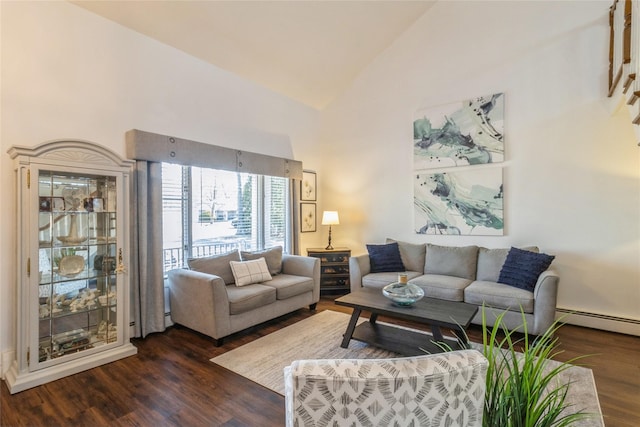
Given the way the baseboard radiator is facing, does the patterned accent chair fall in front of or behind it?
in front

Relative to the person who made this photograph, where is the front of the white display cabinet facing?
facing the viewer and to the right of the viewer

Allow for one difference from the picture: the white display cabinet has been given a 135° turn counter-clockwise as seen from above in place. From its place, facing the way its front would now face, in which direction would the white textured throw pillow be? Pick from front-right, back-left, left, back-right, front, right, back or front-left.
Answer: right

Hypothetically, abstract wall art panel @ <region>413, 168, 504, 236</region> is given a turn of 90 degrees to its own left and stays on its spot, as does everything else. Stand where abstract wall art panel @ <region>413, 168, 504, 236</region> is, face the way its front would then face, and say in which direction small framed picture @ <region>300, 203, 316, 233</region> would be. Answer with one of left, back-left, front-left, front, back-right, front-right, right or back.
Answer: back-right

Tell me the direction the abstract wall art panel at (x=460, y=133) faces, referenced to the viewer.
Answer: facing the viewer and to the left of the viewer

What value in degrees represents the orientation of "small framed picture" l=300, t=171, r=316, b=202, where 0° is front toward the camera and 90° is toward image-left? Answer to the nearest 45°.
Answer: approximately 315°

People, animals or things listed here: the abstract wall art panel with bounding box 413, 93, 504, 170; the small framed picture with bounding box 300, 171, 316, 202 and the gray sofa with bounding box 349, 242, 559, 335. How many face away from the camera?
0

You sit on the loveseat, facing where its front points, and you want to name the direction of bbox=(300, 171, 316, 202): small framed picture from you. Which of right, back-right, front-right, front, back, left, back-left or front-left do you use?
left

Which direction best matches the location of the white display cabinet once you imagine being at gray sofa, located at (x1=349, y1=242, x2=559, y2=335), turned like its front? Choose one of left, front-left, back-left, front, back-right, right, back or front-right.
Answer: front

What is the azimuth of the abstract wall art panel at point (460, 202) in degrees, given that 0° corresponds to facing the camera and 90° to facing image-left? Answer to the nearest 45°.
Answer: approximately 45°

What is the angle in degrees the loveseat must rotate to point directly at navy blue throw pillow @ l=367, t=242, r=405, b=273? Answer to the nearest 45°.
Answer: approximately 45° to its left

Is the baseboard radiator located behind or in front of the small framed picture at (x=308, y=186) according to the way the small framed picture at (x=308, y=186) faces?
in front

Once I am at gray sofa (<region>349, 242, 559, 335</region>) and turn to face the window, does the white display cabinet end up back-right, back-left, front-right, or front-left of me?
front-left
